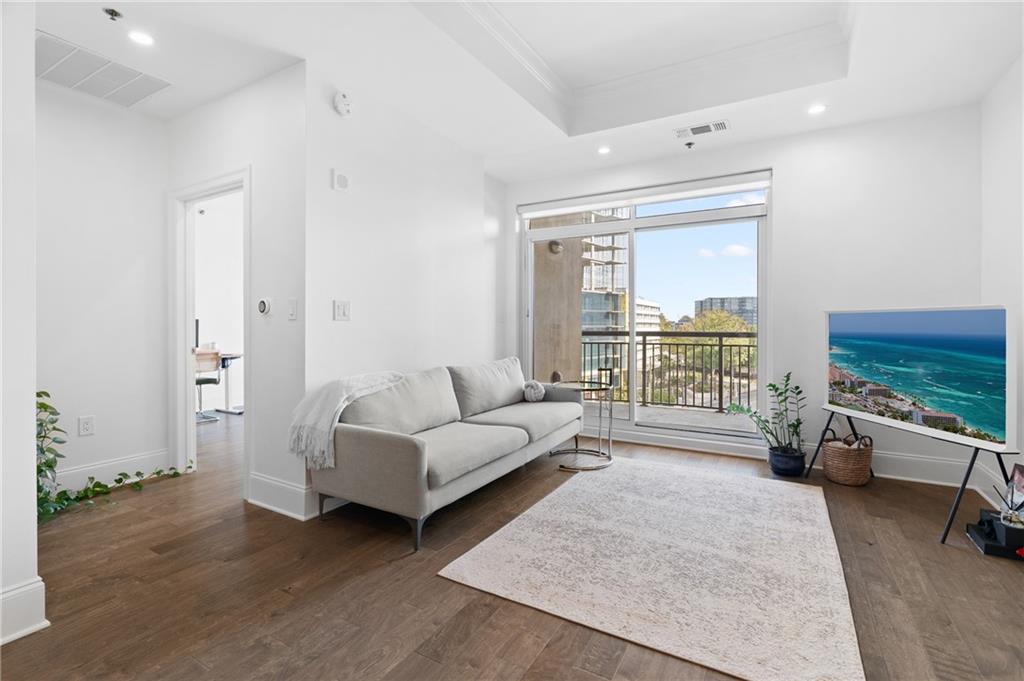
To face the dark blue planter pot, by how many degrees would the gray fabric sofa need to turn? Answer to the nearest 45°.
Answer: approximately 45° to its left

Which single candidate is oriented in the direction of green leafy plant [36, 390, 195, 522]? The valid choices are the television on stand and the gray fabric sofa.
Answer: the television on stand

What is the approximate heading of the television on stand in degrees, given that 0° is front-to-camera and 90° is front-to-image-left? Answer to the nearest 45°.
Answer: approximately 45°

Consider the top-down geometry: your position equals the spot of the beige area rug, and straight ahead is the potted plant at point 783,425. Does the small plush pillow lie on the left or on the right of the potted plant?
left

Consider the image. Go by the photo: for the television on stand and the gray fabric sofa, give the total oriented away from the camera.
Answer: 0

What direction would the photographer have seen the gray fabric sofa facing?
facing the viewer and to the right of the viewer

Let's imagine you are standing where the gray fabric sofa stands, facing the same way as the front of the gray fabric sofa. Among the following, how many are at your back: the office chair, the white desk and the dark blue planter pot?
2

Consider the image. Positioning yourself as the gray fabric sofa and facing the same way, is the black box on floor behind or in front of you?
in front

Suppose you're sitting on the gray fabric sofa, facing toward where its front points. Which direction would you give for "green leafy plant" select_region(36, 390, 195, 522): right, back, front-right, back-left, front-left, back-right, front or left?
back-right

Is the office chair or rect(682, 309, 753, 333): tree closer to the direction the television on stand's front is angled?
the office chair

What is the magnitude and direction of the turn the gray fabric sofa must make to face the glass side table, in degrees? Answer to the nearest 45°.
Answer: approximately 90° to its left

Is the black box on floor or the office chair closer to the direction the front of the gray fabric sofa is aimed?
the black box on floor

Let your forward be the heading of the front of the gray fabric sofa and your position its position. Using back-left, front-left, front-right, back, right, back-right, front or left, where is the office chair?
back
